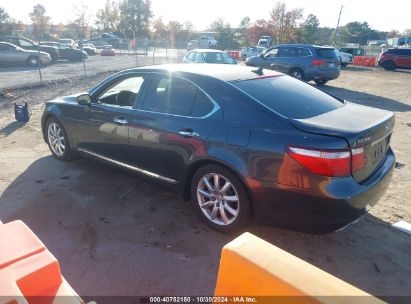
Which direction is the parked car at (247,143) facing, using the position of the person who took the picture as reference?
facing away from the viewer and to the left of the viewer

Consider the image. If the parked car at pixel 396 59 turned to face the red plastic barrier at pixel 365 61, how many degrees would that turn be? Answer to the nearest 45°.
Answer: approximately 45° to its right

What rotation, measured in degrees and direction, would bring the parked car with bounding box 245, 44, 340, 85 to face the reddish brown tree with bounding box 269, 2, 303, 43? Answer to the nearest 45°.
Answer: approximately 45° to its right

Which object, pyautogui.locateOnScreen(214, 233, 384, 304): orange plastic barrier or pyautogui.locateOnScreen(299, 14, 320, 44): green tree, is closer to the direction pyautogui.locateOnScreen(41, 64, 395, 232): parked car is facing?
the green tree

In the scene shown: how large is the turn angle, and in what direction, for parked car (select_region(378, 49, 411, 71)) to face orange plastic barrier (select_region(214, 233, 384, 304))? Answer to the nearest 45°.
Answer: approximately 90° to its right

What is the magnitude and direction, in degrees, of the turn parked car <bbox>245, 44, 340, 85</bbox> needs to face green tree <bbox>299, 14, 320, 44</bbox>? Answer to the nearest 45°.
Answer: approximately 45° to its right

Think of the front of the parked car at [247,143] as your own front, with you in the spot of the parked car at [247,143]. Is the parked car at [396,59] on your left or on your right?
on your right

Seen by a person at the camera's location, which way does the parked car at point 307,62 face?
facing away from the viewer and to the left of the viewer

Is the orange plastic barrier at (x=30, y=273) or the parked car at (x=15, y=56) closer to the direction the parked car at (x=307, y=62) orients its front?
the parked car
